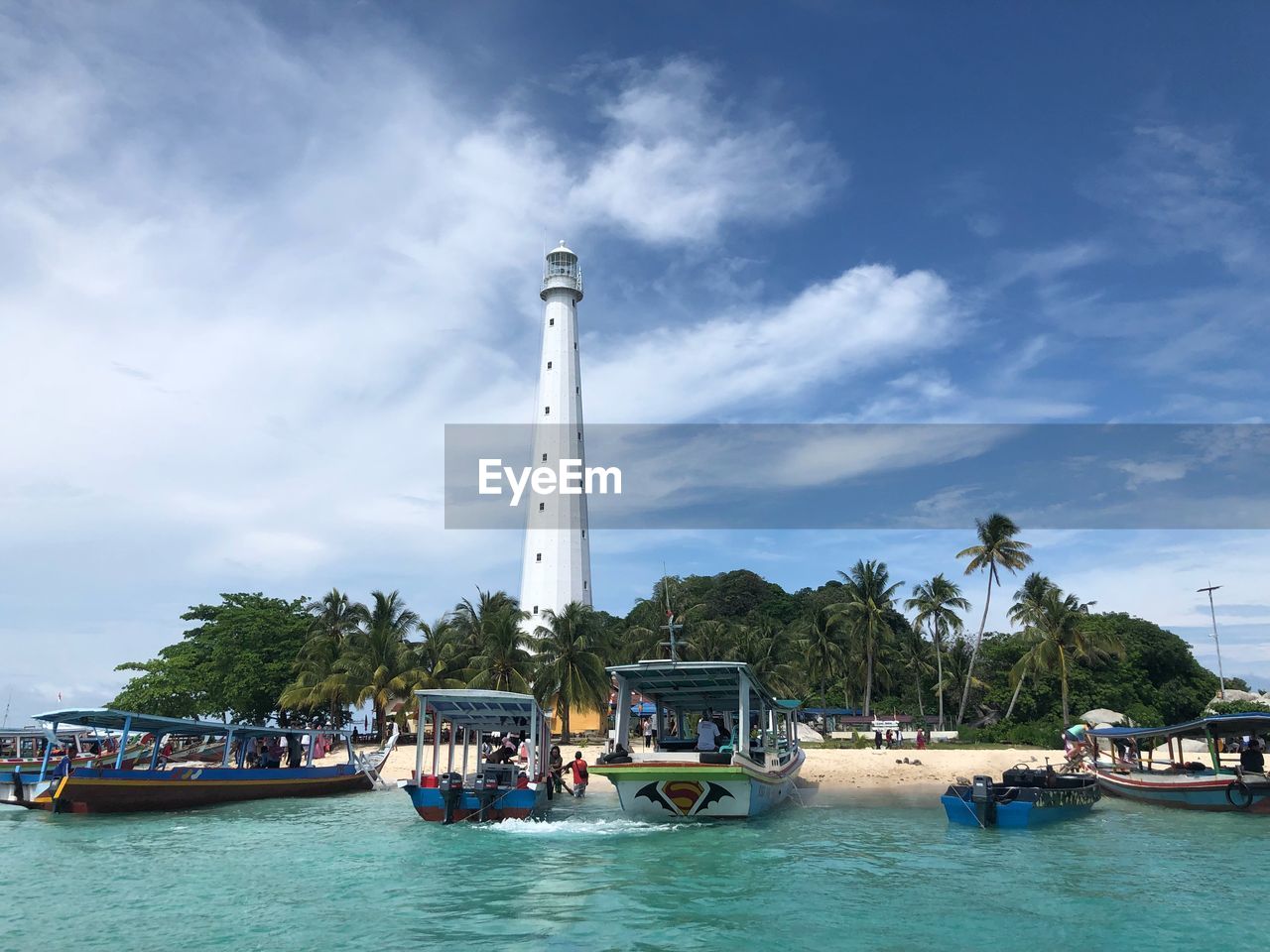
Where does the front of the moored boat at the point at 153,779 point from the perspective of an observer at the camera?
facing away from the viewer and to the right of the viewer

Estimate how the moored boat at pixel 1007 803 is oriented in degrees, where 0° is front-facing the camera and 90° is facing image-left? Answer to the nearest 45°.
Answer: approximately 225°

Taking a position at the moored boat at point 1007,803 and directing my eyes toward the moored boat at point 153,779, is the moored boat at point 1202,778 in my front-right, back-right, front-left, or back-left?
back-right

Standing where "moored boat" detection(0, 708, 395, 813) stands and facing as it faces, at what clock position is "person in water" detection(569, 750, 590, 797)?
The person in water is roughly at 2 o'clock from the moored boat.

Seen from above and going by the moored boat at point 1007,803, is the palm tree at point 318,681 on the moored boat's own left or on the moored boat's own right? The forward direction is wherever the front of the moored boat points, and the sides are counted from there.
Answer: on the moored boat's own left

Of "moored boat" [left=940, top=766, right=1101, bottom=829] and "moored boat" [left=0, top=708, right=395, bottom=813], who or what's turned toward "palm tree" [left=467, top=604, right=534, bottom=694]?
"moored boat" [left=0, top=708, right=395, bottom=813]

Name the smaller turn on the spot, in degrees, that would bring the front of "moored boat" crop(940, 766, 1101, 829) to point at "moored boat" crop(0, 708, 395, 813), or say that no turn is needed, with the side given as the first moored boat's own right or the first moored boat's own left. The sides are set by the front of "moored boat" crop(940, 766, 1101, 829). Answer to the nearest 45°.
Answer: approximately 135° to the first moored boat's own left

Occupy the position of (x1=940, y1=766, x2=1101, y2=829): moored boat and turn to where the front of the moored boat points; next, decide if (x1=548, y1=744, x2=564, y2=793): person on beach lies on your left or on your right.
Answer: on your left
